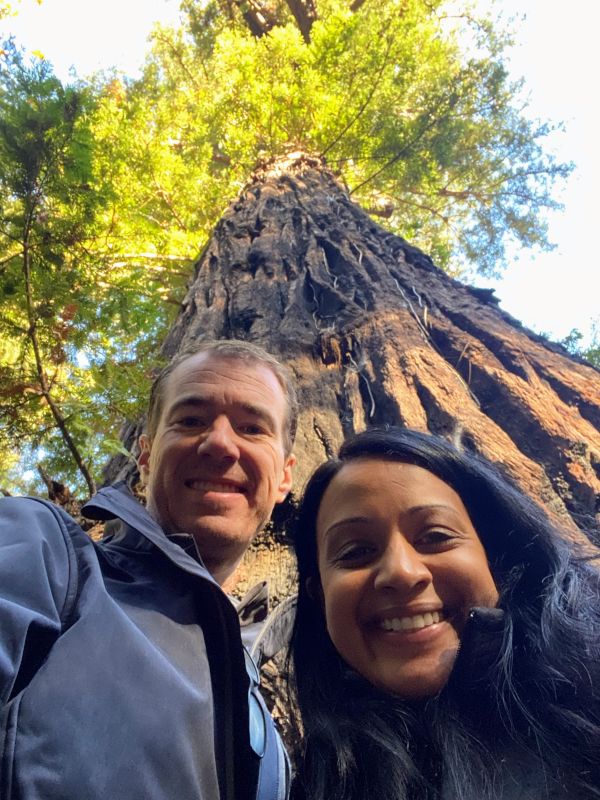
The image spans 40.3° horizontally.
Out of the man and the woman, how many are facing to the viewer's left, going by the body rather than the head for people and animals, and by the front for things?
0

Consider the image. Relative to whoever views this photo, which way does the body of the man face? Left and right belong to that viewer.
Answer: facing the viewer and to the right of the viewer

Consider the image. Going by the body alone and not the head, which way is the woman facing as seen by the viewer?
toward the camera

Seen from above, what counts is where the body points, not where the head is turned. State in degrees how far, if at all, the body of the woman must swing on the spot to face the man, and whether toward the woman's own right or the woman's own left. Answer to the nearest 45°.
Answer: approximately 45° to the woman's own right

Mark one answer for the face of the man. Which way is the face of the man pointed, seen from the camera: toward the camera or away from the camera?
toward the camera
